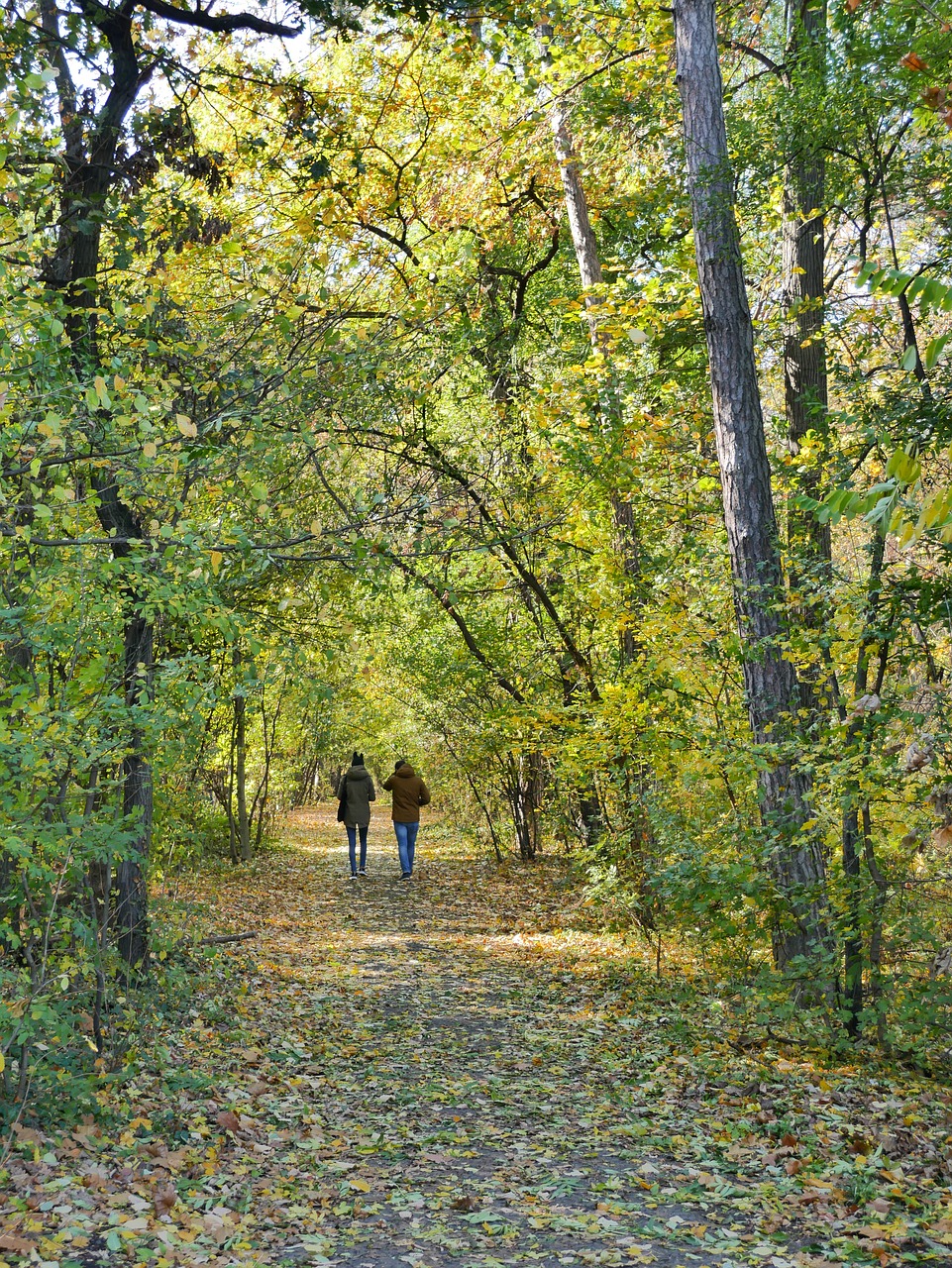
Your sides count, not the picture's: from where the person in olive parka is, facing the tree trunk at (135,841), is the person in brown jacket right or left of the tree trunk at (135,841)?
left

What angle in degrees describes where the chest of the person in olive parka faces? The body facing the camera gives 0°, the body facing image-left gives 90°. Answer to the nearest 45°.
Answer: approximately 180°

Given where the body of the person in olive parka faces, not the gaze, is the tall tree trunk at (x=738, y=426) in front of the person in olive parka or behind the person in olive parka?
behind

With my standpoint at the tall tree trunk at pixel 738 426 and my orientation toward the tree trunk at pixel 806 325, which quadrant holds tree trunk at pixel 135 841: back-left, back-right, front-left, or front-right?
back-left

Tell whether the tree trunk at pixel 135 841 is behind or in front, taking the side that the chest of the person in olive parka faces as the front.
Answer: behind

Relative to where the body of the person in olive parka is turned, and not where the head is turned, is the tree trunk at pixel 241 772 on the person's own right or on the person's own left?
on the person's own left

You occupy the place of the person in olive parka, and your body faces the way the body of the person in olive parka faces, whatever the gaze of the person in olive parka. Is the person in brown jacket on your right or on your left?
on your right

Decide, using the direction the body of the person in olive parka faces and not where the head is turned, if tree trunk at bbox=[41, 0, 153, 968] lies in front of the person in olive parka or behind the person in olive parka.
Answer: behind
